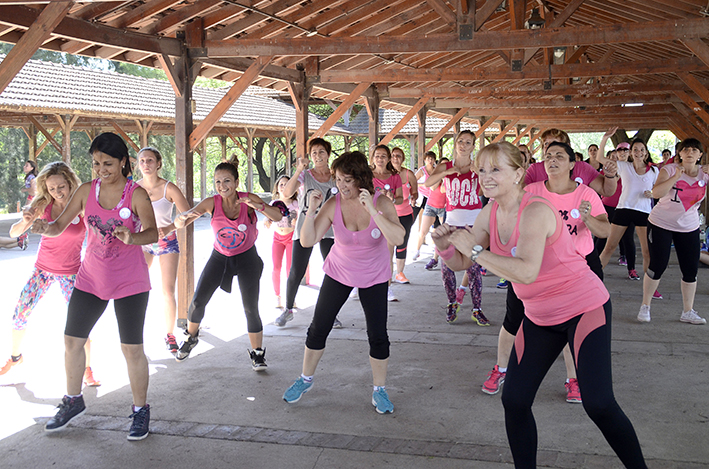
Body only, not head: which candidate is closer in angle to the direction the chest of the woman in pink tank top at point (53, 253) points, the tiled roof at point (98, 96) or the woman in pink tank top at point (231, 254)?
the woman in pink tank top

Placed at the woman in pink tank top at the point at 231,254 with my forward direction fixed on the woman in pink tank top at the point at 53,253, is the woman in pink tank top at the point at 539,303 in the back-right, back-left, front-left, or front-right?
back-left

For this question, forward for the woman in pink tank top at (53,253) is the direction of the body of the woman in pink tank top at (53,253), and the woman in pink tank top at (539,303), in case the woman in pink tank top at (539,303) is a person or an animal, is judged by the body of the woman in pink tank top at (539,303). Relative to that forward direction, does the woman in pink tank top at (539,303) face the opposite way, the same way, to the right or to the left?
to the right

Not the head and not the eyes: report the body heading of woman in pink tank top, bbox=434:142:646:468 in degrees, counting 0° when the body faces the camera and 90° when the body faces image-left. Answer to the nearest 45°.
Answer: approximately 45°

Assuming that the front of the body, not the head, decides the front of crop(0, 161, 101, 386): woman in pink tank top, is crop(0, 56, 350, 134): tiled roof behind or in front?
behind

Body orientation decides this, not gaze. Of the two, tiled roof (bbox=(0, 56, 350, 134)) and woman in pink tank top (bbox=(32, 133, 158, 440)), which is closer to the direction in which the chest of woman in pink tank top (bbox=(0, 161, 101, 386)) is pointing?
the woman in pink tank top

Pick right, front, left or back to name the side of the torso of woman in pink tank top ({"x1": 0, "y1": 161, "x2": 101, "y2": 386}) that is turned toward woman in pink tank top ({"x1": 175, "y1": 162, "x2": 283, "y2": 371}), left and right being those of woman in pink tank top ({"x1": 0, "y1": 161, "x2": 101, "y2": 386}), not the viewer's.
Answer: left

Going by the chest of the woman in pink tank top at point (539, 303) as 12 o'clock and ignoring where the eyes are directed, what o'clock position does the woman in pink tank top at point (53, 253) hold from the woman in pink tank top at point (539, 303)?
the woman in pink tank top at point (53, 253) is roughly at 2 o'clock from the woman in pink tank top at point (539, 303).

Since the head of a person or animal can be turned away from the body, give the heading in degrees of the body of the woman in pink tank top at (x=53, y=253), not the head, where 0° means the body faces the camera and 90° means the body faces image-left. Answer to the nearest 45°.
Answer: approximately 0°
